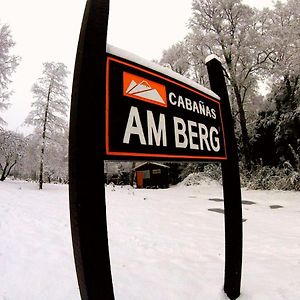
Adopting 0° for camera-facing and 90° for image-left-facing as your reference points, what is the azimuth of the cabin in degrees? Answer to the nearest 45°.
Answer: approximately 0°

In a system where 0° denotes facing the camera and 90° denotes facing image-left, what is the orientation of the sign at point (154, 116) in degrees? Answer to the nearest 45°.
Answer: approximately 315°

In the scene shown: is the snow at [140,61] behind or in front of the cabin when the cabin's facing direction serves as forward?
in front

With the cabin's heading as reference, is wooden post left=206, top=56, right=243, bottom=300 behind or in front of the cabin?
in front

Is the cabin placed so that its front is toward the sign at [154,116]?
yes

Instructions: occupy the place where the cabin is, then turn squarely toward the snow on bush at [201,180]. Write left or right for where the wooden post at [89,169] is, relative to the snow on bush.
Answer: right

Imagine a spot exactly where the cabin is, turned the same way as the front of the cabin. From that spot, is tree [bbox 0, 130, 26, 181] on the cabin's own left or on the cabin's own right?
on the cabin's own right

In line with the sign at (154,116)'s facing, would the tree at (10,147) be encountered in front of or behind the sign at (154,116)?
behind

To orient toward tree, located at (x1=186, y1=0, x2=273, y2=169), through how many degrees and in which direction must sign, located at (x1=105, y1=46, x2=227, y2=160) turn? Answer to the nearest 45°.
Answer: approximately 135° to its left

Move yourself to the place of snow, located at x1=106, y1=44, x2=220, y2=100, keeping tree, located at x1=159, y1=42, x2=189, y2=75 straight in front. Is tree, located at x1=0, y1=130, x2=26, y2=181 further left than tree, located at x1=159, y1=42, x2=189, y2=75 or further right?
left
